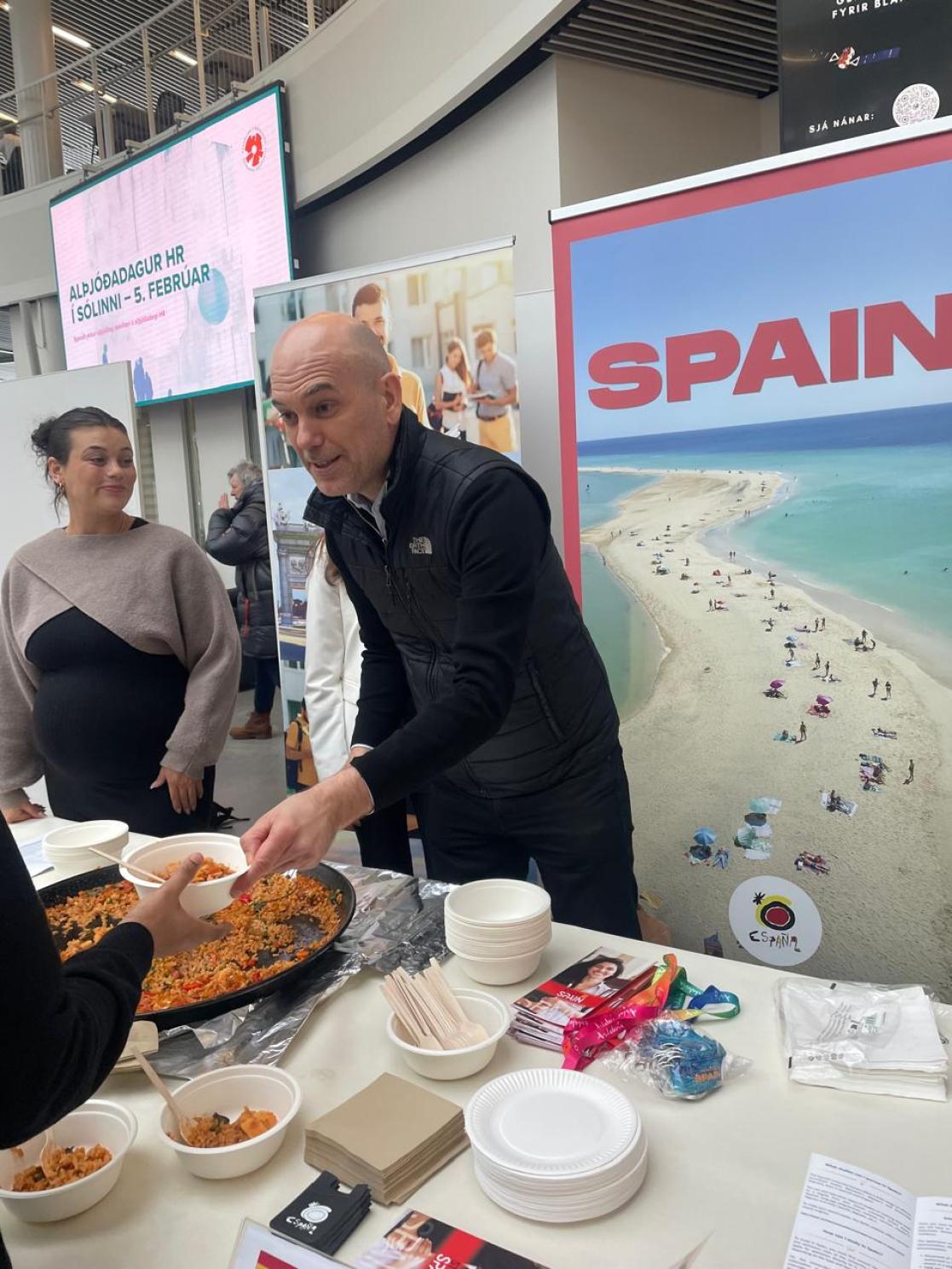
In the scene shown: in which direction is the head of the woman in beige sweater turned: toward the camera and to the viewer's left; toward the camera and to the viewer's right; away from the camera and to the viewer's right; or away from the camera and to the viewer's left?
toward the camera and to the viewer's right

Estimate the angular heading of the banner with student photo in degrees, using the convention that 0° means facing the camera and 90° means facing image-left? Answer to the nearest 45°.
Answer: approximately 45°

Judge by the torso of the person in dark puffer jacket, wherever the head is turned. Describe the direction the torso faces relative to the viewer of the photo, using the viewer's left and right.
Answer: facing to the left of the viewer

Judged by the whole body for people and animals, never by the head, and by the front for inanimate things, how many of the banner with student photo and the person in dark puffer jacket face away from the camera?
0

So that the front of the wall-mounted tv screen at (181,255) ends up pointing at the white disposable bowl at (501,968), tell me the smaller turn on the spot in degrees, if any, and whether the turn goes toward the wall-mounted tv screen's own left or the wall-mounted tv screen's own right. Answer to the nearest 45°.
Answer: approximately 45° to the wall-mounted tv screen's own left

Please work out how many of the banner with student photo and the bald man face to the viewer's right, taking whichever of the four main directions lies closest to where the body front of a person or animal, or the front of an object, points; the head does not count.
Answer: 0

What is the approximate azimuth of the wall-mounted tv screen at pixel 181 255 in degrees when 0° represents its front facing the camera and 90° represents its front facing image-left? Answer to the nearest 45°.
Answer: approximately 45°

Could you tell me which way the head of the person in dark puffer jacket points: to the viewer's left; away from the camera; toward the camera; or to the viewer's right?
to the viewer's left

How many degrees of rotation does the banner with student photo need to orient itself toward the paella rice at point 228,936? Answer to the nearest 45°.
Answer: approximately 45° to its left
